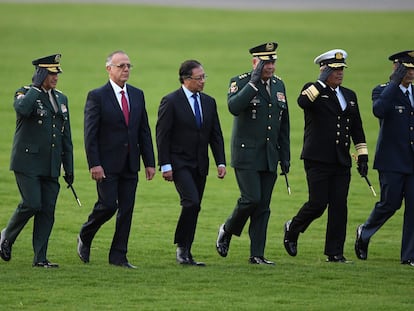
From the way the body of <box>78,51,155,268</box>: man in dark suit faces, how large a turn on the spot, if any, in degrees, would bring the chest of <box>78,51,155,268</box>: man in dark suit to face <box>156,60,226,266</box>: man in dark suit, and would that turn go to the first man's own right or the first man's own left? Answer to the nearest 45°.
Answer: approximately 45° to the first man's own left

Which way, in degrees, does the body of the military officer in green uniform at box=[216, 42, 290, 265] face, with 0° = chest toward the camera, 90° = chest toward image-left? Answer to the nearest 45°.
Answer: approximately 315°

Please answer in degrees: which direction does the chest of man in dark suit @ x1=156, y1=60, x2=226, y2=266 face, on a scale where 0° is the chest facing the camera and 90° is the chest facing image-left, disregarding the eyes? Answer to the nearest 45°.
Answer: approximately 315°

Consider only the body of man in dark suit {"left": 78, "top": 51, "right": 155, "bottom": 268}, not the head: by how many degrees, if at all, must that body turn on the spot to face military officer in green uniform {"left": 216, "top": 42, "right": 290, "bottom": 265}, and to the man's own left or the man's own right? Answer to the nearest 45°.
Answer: approximately 45° to the man's own left

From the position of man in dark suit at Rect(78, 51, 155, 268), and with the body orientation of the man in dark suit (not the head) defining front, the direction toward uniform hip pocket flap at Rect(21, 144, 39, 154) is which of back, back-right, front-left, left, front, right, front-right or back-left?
back-right

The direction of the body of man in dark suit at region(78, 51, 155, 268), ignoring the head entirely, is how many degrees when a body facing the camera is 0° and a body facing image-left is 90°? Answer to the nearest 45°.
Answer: approximately 315°

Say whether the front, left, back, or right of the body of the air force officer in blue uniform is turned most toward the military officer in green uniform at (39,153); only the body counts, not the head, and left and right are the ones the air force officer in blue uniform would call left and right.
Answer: right

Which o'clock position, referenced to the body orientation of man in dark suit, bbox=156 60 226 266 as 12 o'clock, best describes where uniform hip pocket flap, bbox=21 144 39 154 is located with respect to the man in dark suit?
The uniform hip pocket flap is roughly at 4 o'clock from the man in dark suit.
